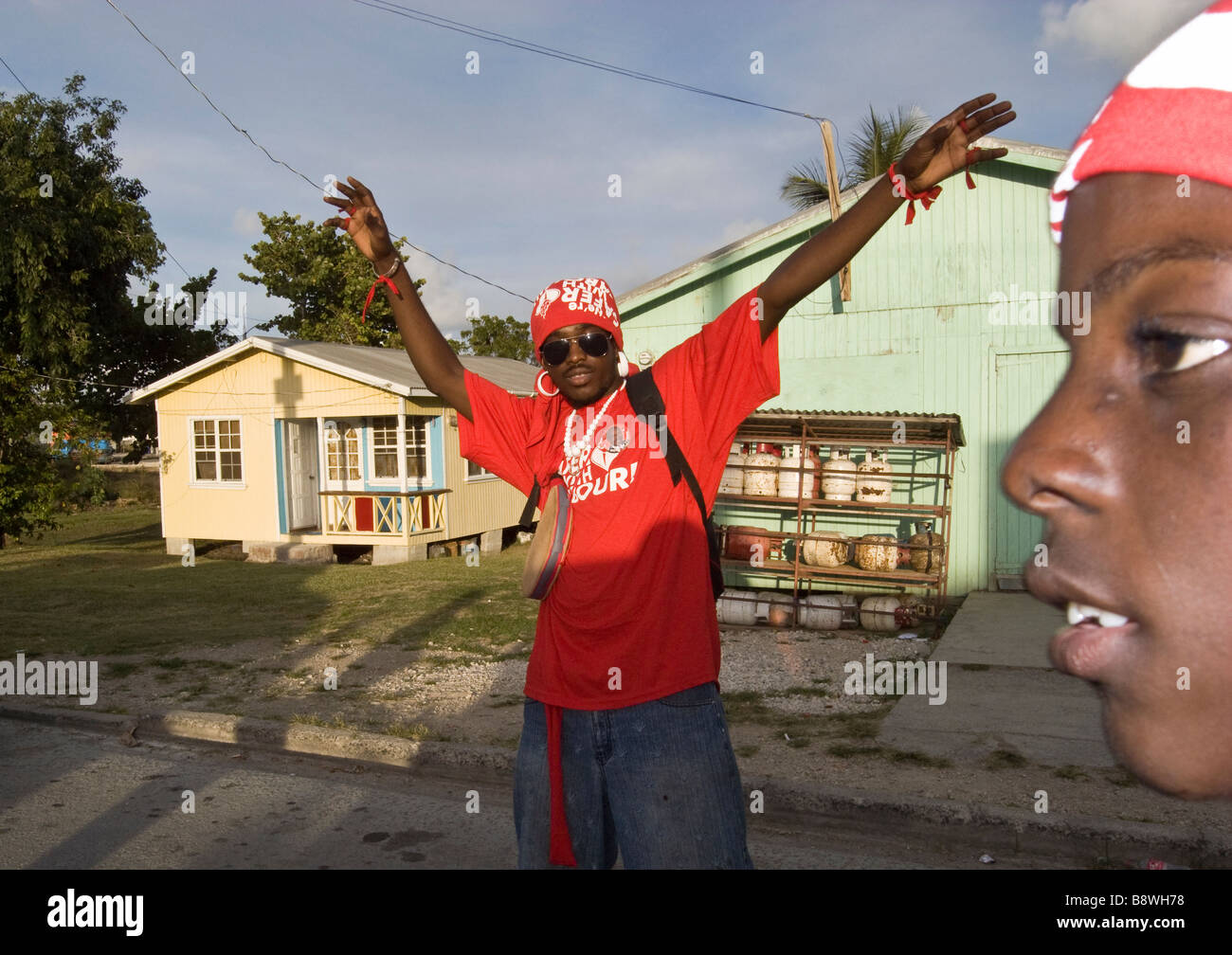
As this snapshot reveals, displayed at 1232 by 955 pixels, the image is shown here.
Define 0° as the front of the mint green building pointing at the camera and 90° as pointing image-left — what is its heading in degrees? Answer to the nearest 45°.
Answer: approximately 0°

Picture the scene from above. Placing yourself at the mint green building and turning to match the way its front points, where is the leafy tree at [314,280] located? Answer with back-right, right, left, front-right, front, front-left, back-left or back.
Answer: back-right

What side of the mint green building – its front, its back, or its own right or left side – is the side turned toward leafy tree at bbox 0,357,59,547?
right
